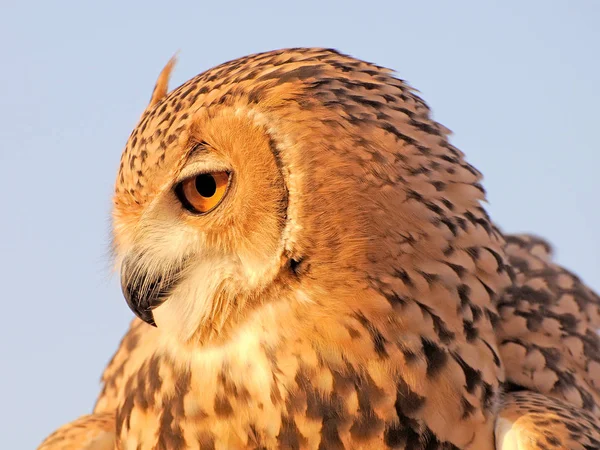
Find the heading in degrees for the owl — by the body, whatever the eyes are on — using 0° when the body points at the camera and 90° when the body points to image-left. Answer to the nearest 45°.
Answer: approximately 45°
